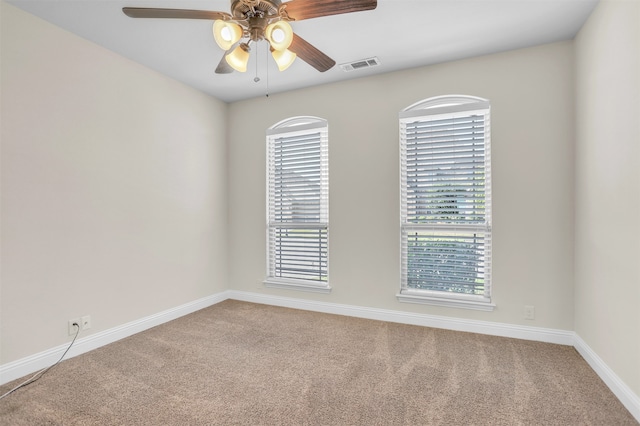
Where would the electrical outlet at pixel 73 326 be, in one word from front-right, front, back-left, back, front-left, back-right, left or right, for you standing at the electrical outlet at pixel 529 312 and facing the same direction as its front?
front-right

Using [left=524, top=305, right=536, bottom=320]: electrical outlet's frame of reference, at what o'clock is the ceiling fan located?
The ceiling fan is roughly at 1 o'clock from the electrical outlet.

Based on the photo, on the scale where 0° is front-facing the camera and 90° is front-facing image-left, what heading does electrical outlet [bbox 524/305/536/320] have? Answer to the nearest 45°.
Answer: approximately 0°

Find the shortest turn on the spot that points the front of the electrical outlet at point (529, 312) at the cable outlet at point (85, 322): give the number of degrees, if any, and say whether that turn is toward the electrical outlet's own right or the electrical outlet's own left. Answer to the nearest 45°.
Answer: approximately 45° to the electrical outlet's own right
